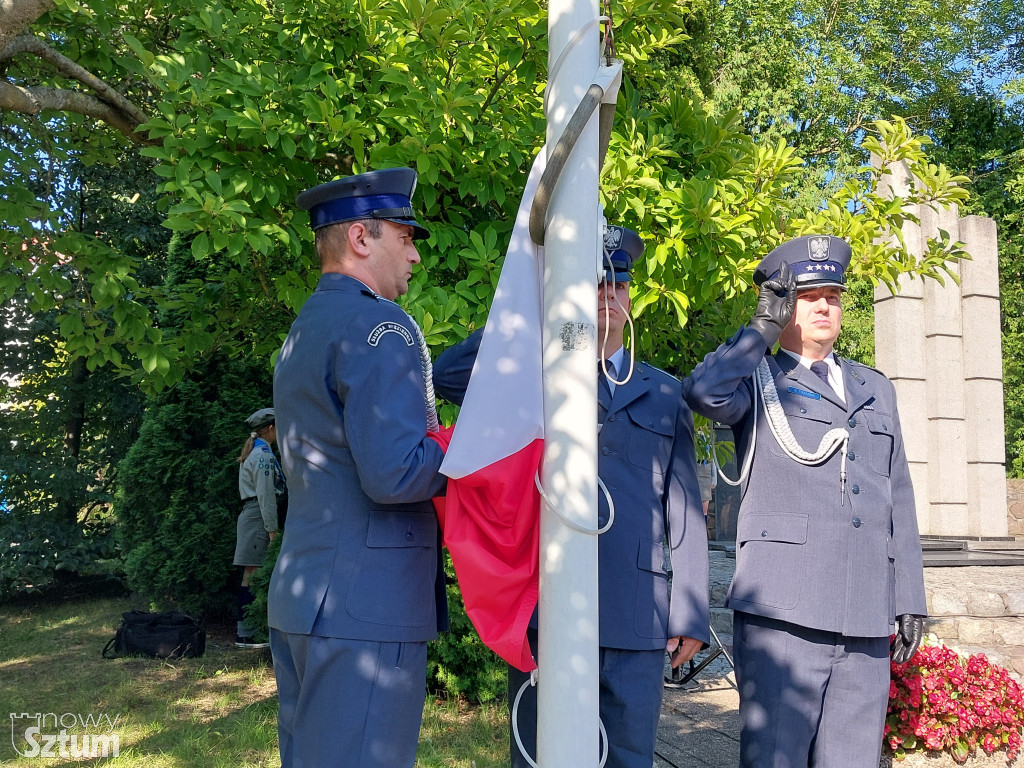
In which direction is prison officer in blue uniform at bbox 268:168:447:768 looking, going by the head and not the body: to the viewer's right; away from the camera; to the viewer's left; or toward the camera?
to the viewer's right

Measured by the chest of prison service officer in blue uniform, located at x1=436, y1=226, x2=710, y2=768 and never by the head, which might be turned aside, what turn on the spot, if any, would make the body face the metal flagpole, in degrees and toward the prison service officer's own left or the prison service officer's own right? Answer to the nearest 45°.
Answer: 0° — they already face it

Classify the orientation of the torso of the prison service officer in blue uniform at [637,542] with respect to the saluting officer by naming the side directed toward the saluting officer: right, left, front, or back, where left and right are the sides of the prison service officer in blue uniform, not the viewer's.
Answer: left

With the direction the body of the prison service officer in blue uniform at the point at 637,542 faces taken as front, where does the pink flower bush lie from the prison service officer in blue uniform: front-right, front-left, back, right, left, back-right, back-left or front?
back-left

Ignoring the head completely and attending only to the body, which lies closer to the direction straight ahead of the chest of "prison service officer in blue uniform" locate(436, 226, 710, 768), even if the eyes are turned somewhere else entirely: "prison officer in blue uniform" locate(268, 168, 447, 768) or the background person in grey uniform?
the prison officer in blue uniform

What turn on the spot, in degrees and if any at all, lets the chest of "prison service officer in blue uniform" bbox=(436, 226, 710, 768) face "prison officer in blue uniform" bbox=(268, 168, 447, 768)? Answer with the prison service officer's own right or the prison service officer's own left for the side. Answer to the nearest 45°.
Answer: approximately 45° to the prison service officer's own right

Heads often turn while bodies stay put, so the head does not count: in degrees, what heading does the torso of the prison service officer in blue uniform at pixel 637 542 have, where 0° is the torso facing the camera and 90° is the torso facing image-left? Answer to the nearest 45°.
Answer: approximately 0°

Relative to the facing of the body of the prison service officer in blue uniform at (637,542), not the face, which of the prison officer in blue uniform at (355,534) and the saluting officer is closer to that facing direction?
the prison officer in blue uniform

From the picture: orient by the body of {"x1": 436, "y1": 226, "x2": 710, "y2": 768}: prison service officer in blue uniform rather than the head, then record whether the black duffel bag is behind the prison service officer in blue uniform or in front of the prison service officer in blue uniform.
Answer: behind
